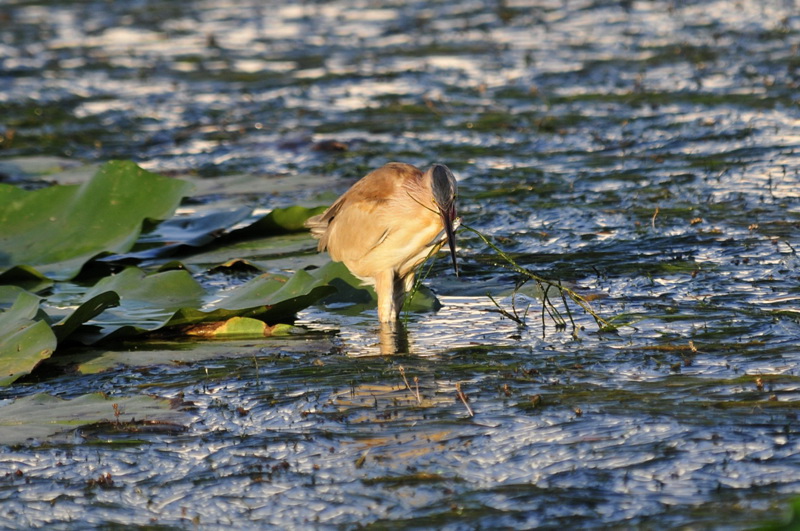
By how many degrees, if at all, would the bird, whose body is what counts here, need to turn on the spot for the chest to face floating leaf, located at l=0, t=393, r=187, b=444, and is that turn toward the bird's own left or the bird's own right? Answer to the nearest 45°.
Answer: approximately 90° to the bird's own right

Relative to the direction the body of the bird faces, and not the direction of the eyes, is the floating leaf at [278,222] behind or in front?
behind

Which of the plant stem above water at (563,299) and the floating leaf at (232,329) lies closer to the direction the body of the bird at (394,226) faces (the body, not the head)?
the plant stem above water

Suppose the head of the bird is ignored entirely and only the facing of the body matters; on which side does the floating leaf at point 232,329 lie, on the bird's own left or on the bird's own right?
on the bird's own right

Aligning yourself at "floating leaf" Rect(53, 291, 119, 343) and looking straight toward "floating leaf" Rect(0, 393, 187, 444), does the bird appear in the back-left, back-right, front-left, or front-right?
back-left

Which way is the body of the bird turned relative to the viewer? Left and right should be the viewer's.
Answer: facing the viewer and to the right of the viewer

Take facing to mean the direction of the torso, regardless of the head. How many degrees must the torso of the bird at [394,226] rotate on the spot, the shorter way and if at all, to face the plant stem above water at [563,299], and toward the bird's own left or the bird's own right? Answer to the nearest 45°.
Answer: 0° — it already faces it

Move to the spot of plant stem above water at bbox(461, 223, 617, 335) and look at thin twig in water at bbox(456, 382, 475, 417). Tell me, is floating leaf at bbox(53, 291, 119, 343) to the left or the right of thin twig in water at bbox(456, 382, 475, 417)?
right

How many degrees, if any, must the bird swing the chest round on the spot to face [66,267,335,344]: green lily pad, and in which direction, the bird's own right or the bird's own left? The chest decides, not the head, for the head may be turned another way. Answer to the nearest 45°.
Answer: approximately 135° to the bird's own right
